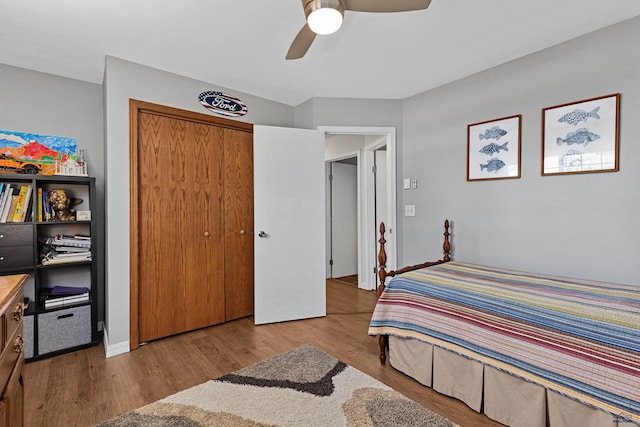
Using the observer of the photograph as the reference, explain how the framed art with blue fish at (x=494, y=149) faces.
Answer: facing the viewer and to the left of the viewer

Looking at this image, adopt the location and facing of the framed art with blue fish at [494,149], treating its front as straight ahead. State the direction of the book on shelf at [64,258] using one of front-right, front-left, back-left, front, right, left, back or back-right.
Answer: front

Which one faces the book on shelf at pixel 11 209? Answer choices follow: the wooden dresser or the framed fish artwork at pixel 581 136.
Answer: the framed fish artwork

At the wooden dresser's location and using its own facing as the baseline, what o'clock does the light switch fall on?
The light switch is roughly at 12 o'clock from the wooden dresser.

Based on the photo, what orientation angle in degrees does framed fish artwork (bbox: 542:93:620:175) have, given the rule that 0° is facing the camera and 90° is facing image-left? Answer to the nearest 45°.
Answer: approximately 45°

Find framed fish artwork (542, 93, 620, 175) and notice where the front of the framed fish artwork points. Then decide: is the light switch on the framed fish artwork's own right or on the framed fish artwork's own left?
on the framed fish artwork's own right

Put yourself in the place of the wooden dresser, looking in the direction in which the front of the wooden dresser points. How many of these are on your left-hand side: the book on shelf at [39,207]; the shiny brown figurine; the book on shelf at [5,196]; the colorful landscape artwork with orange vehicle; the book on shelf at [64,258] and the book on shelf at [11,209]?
6

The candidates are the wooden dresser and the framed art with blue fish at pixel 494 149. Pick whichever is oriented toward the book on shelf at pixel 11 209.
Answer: the framed art with blue fish

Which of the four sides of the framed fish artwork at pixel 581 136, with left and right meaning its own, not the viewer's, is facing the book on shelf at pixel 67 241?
front

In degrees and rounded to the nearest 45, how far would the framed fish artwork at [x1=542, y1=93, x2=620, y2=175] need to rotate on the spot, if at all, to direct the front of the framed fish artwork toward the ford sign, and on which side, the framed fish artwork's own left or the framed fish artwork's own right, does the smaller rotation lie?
0° — it already faces it

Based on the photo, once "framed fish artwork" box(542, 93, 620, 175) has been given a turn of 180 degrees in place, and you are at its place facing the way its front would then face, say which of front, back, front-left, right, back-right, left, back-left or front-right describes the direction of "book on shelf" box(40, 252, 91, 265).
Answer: back

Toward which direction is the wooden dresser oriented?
to the viewer's right

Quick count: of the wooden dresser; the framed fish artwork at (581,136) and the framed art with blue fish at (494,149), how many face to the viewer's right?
1

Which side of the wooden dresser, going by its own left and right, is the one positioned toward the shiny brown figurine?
left

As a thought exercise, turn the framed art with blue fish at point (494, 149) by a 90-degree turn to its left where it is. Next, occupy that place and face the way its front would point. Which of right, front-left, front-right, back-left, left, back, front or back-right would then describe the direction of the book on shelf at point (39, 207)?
right
